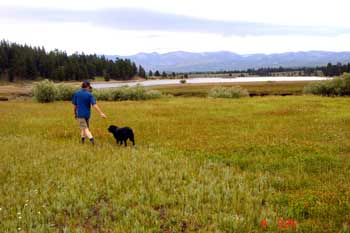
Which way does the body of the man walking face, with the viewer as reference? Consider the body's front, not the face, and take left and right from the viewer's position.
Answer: facing away from the viewer and to the right of the viewer
